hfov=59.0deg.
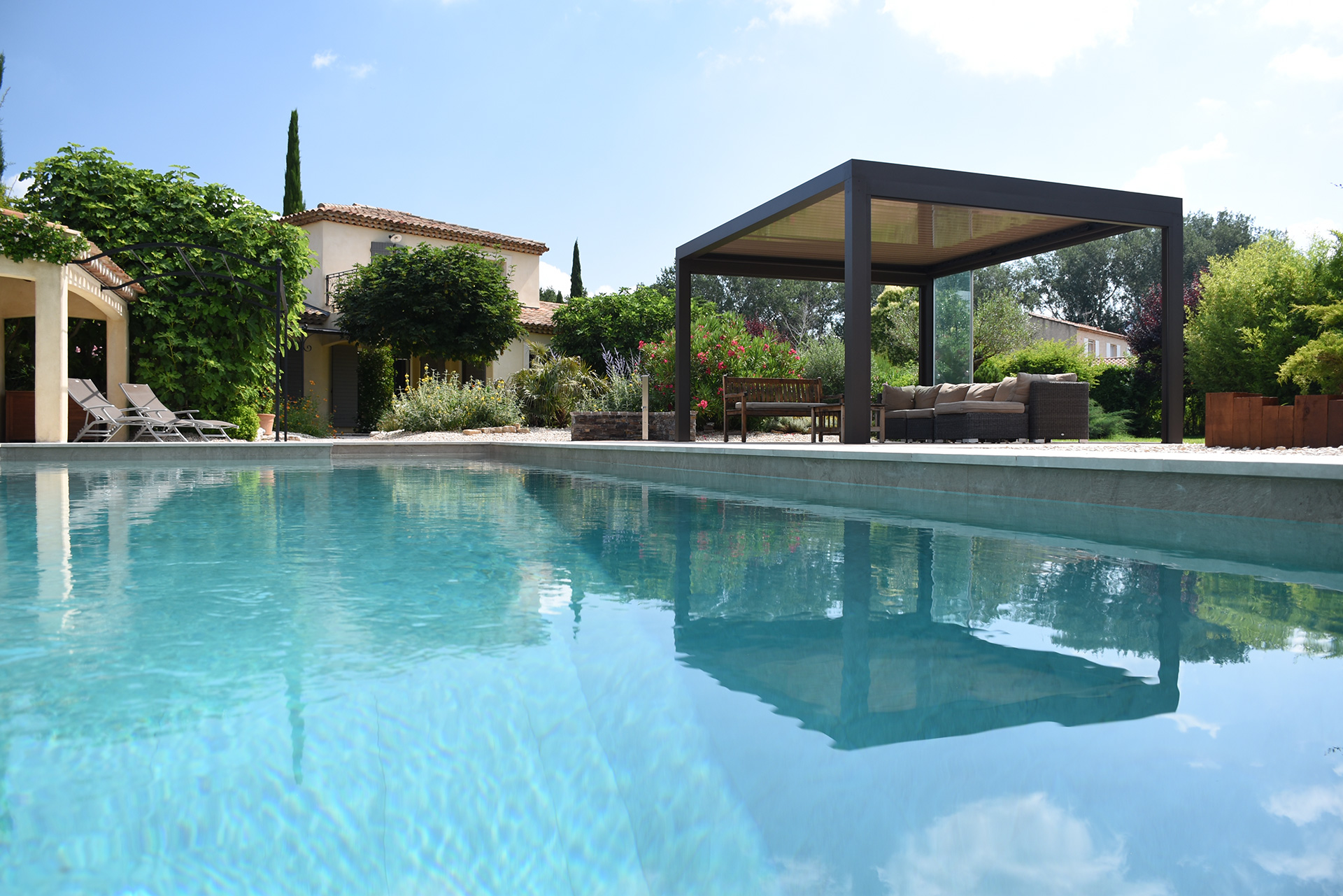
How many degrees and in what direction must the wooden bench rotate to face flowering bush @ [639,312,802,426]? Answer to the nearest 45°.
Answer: approximately 135° to its left

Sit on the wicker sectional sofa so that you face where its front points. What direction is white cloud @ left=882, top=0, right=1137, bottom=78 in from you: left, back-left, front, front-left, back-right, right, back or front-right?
back-right

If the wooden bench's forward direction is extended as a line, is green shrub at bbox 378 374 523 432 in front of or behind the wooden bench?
behind

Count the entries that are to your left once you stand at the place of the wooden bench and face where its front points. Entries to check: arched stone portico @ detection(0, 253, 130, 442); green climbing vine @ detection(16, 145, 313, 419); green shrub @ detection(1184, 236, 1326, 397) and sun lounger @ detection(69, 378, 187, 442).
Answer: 1

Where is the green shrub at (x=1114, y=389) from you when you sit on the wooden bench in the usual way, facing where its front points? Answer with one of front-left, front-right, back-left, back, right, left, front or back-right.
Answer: left

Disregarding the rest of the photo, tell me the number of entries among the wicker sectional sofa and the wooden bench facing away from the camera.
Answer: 0

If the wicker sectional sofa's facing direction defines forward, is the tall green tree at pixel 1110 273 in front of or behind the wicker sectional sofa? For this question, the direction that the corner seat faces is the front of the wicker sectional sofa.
behind

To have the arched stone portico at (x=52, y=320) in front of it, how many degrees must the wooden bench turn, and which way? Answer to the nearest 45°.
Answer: approximately 135° to its right

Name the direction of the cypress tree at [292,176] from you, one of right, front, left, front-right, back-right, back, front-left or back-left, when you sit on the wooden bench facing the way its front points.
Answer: back

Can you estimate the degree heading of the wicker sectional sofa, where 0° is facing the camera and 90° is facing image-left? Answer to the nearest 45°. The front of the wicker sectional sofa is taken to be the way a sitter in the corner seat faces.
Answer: approximately 45°

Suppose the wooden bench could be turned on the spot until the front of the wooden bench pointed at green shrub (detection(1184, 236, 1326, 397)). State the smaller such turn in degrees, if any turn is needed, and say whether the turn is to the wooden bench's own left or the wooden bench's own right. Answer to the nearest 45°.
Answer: approximately 90° to the wooden bench's own left

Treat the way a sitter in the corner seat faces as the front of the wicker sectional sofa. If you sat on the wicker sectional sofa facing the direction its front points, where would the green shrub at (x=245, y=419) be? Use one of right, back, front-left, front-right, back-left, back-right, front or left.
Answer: front-right

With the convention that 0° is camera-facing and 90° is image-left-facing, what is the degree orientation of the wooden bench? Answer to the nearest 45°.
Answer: approximately 315°
